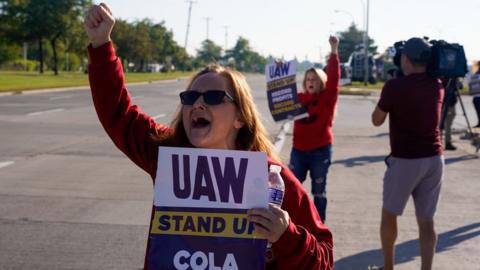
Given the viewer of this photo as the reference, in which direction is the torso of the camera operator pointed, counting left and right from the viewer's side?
facing away from the viewer and to the left of the viewer

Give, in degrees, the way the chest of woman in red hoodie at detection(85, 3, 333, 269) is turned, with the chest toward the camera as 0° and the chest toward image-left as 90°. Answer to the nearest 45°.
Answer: approximately 45°

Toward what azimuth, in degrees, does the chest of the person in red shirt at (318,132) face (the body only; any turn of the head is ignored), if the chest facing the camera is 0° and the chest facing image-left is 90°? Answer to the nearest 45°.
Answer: approximately 45°

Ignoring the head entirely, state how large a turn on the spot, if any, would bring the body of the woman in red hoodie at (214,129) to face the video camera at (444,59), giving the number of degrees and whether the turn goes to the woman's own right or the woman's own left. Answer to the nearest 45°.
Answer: approximately 180°

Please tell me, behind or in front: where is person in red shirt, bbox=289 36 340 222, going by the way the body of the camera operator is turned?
in front

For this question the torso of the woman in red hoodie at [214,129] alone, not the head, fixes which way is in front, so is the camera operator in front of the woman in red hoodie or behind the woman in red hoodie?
behind

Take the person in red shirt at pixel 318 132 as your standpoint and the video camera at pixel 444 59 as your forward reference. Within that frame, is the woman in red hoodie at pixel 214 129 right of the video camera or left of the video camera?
right

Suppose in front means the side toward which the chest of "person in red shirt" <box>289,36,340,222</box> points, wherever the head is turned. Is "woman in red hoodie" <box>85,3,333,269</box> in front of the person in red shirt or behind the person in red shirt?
in front

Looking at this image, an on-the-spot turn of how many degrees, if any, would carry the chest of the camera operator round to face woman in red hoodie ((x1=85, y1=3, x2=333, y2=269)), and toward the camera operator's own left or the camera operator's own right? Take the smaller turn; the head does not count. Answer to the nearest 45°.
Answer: approximately 135° to the camera operator's own left

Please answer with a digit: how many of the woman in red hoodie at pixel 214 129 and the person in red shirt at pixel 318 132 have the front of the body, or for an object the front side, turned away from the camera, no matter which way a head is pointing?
0
